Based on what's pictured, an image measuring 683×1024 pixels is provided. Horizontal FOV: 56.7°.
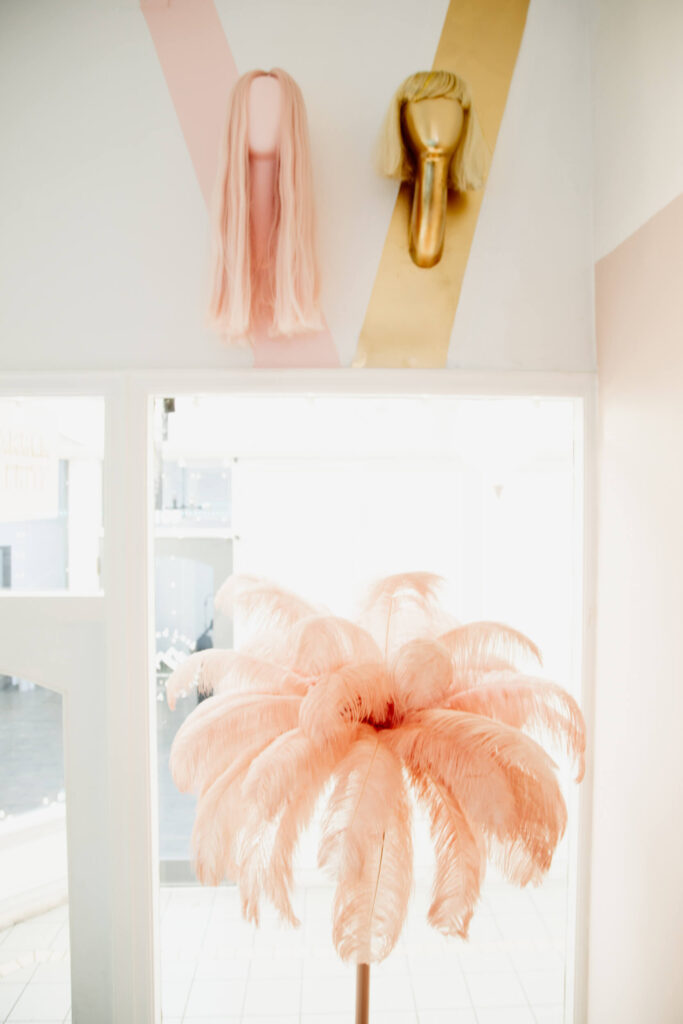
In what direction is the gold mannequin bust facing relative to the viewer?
toward the camera

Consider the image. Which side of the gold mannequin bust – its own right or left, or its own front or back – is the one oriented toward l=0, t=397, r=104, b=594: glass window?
right

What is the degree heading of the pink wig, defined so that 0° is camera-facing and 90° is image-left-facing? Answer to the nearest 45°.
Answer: approximately 0°

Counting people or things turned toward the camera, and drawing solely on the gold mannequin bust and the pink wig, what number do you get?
2

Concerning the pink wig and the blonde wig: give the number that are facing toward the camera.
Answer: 2

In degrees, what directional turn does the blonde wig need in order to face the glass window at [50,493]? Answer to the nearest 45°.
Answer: approximately 90° to its right

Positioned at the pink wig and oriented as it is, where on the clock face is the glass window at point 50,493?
The glass window is roughly at 4 o'clock from the pink wig.
